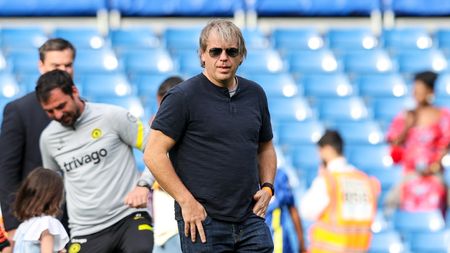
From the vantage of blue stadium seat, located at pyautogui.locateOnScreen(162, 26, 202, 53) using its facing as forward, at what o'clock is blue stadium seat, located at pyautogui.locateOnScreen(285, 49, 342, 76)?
blue stadium seat, located at pyautogui.locateOnScreen(285, 49, 342, 76) is roughly at 9 o'clock from blue stadium seat, located at pyautogui.locateOnScreen(162, 26, 202, 53).

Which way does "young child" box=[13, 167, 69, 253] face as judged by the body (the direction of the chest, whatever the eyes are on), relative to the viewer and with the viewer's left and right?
facing away from the viewer and to the right of the viewer

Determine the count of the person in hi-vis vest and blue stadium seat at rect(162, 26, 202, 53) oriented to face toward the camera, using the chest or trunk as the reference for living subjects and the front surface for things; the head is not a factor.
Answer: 1

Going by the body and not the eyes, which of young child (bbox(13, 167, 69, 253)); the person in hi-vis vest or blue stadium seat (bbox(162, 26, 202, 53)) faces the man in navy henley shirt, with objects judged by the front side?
the blue stadium seat

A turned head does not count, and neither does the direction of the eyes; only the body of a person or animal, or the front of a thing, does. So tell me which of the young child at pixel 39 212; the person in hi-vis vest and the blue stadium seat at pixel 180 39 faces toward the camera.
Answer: the blue stadium seat

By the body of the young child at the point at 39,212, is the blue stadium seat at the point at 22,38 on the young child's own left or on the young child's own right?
on the young child's own left

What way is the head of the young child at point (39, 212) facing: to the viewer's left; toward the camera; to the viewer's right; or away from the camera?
away from the camera

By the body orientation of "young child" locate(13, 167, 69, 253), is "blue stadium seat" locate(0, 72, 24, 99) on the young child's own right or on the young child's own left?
on the young child's own left

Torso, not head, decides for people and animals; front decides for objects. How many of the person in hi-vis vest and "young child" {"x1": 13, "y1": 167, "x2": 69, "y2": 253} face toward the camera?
0

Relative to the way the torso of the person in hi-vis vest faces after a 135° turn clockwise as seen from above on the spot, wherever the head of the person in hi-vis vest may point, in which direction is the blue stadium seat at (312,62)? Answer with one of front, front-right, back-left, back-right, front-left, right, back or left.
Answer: left

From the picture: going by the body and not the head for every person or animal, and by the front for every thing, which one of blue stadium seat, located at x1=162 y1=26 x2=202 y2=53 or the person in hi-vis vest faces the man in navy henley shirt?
the blue stadium seat

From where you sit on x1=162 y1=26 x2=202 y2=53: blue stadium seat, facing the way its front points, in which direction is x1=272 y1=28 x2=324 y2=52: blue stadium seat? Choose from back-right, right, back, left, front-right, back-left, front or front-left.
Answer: left

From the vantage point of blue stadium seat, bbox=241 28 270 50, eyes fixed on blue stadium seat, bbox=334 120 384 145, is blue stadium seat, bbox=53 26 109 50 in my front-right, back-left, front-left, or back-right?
back-right
